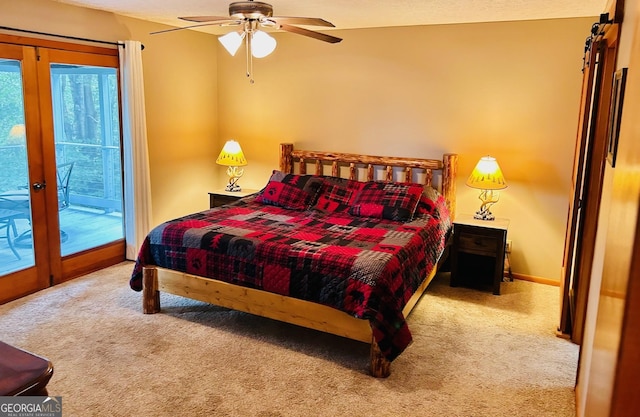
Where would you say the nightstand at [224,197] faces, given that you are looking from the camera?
facing the viewer and to the left of the viewer

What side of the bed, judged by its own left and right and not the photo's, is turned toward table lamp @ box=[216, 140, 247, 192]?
right

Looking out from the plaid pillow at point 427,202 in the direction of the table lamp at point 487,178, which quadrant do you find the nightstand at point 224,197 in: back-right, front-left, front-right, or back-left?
back-left

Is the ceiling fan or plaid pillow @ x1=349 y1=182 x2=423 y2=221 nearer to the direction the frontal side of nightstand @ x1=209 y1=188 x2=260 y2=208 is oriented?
the ceiling fan

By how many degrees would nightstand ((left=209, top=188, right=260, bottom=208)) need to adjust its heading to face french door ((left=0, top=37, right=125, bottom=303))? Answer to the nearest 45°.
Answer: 0° — it already faces it

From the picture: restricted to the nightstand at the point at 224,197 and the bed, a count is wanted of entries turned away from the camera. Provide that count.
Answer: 0

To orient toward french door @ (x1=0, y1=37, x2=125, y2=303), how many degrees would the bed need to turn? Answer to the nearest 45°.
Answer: approximately 45° to its right

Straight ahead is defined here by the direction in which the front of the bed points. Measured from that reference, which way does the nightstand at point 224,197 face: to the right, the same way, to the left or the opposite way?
the same way

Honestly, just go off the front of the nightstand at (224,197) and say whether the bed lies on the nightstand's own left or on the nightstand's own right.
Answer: on the nightstand's own left

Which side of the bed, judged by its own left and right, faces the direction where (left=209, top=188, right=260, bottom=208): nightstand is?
right

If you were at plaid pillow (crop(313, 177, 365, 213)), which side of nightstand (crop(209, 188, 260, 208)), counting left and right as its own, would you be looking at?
left
